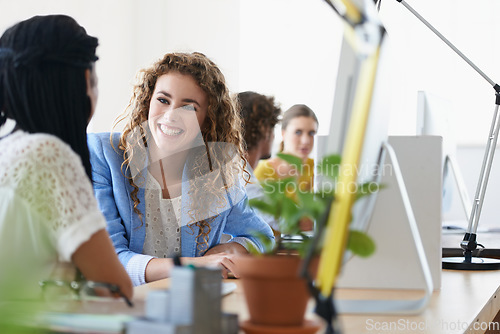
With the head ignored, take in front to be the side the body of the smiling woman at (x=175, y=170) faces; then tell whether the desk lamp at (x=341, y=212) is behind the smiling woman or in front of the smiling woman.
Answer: in front

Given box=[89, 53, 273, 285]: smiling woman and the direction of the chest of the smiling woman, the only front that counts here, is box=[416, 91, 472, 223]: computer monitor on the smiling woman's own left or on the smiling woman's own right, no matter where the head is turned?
on the smiling woman's own left

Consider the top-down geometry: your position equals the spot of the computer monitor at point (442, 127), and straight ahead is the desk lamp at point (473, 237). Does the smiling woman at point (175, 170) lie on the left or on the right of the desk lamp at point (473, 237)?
right

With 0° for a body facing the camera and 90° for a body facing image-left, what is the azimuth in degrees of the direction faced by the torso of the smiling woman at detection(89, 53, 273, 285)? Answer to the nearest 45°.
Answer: approximately 0°

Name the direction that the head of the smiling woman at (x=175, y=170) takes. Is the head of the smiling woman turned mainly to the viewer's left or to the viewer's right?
to the viewer's left

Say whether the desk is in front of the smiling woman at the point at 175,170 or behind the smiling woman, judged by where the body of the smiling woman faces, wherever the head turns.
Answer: in front

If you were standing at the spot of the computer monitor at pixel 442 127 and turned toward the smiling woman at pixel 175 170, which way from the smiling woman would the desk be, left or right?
left

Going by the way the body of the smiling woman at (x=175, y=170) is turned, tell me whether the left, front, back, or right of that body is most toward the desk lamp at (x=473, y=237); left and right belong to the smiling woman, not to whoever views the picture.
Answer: left
